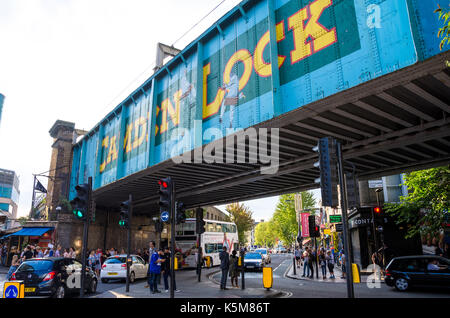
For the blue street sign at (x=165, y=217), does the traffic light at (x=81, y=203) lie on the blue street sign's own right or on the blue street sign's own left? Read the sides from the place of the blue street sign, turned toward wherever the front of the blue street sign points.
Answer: on the blue street sign's own right

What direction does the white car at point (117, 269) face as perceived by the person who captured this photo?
facing away from the viewer and to the right of the viewer

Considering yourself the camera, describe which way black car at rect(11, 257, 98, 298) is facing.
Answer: facing away from the viewer and to the right of the viewer

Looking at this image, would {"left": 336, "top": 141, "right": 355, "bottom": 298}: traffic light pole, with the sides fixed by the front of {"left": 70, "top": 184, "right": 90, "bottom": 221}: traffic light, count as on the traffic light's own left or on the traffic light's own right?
on the traffic light's own left

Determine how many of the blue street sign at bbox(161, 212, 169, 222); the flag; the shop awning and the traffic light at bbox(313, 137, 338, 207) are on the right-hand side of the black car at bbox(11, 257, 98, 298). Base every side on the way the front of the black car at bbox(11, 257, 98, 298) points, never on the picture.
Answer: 2

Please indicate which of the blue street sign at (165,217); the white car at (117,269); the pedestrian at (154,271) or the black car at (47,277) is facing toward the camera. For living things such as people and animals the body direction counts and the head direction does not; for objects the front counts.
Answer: the blue street sign

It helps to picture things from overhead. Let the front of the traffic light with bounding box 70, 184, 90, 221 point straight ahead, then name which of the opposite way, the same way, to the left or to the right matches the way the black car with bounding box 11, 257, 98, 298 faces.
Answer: the opposite way
